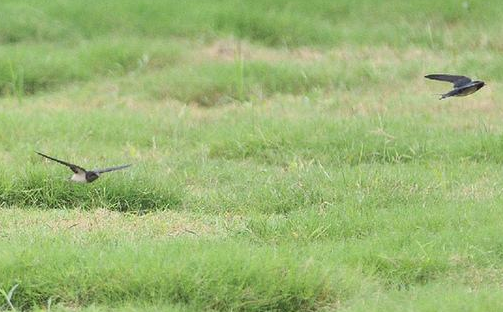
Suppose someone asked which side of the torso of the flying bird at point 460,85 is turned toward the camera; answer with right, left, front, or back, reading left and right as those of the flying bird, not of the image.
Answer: right
